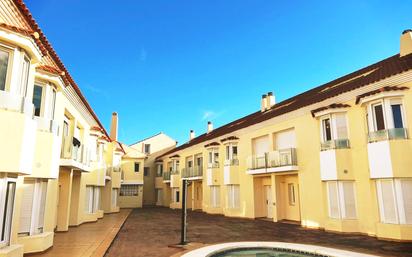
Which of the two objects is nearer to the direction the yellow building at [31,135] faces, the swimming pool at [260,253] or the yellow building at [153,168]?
the swimming pool

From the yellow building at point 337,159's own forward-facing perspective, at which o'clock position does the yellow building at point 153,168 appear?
the yellow building at point 153,168 is roughly at 3 o'clock from the yellow building at point 337,159.

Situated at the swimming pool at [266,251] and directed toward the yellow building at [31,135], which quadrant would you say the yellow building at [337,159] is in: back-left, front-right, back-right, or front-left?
back-right

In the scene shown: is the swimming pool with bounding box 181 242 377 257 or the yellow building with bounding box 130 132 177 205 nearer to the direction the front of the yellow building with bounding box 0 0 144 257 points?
the swimming pool

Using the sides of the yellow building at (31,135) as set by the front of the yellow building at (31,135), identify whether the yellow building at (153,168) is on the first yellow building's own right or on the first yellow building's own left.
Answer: on the first yellow building's own left

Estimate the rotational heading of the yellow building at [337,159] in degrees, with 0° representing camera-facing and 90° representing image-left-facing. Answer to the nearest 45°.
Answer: approximately 45°

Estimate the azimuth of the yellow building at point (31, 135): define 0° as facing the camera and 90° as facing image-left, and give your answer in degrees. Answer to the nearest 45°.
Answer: approximately 270°

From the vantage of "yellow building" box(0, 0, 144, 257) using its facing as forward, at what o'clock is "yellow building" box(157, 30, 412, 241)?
"yellow building" box(157, 30, 412, 241) is roughly at 12 o'clock from "yellow building" box(0, 0, 144, 257).

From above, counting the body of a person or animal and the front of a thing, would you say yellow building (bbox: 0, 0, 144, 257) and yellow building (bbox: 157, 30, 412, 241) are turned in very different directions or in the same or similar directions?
very different directions

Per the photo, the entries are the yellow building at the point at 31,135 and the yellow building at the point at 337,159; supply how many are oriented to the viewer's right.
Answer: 1
